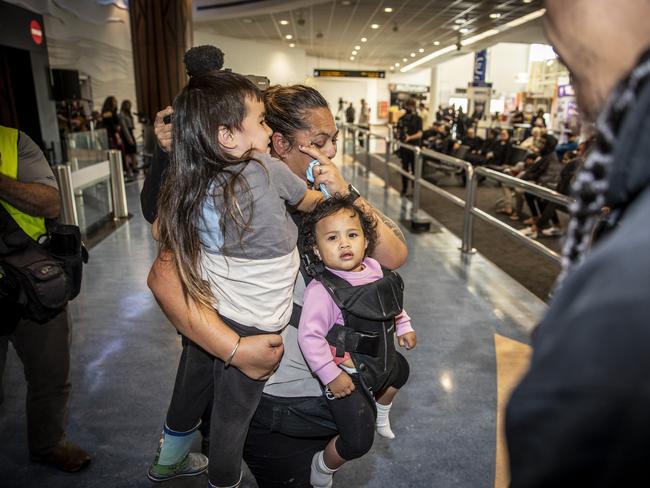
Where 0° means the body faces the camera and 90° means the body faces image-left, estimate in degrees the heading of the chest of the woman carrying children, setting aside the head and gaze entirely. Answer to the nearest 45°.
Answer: approximately 315°

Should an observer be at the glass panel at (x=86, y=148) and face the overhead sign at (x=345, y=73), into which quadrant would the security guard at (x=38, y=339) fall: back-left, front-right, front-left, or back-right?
back-right

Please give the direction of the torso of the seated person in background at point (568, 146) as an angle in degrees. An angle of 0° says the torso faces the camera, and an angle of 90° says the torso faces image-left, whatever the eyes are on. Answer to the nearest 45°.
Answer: approximately 90°

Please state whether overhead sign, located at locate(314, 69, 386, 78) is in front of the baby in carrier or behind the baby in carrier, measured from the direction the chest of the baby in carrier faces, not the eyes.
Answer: behind

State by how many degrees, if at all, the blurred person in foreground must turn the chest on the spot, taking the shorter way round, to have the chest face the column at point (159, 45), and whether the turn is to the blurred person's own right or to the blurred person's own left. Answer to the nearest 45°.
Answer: approximately 45° to the blurred person's own right

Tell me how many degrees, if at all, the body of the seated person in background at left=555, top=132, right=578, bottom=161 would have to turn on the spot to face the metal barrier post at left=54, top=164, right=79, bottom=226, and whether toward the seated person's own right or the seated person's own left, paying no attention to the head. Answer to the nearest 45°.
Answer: approximately 45° to the seated person's own left

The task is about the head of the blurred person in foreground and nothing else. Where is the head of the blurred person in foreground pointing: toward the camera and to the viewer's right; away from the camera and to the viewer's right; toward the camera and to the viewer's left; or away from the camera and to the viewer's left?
away from the camera and to the viewer's left

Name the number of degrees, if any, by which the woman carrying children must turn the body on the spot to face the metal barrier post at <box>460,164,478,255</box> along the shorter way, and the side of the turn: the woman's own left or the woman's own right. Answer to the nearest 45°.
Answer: approximately 90° to the woman's own left
